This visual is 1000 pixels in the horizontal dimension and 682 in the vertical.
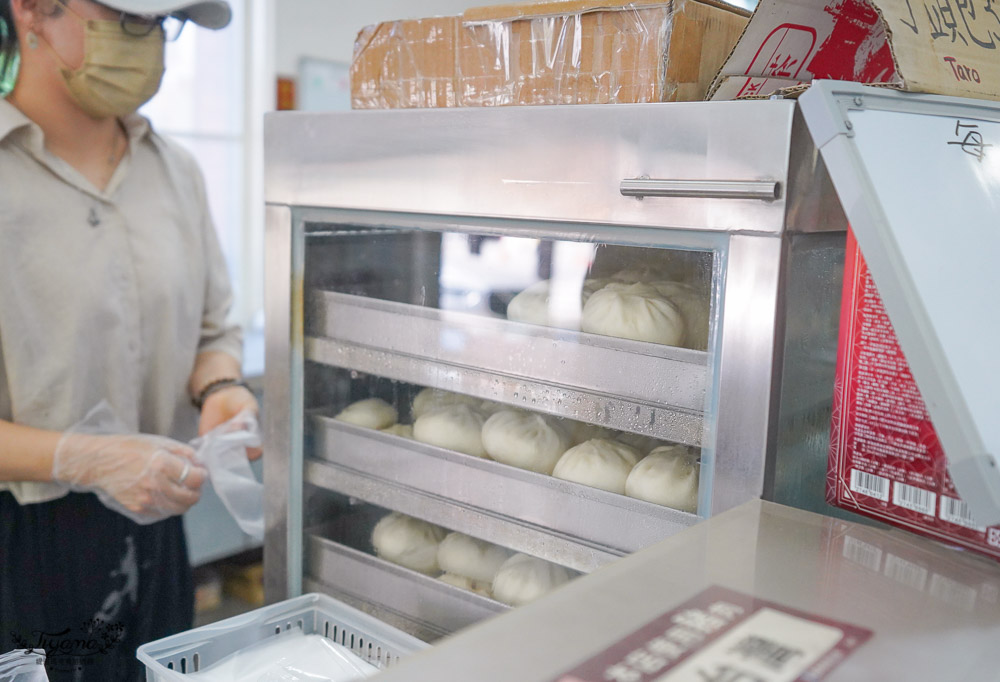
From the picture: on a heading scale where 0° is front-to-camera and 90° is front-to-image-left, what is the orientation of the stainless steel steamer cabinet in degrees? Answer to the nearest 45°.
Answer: approximately 45°

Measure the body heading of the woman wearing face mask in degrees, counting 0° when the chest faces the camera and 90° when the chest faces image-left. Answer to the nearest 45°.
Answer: approximately 315°

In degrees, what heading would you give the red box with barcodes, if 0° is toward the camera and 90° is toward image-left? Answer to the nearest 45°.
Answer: approximately 45°
